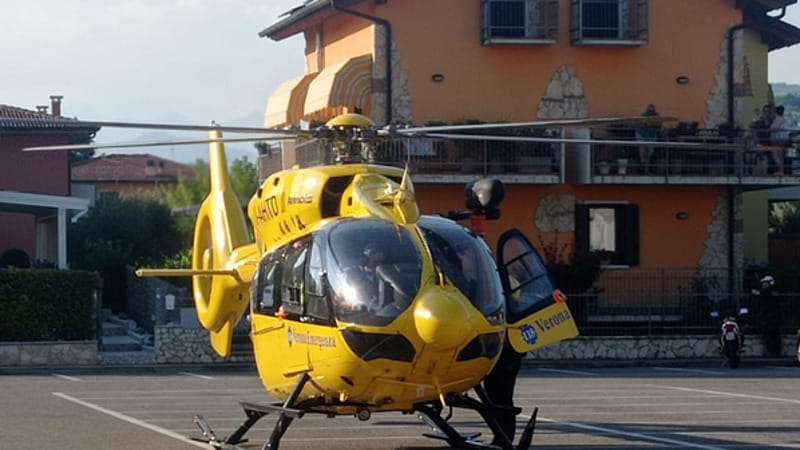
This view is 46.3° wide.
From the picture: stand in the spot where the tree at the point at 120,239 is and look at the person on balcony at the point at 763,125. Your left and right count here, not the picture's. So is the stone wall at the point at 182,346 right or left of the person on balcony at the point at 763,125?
right

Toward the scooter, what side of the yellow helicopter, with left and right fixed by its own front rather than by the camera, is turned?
left

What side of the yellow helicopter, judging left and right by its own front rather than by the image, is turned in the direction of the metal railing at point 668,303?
left

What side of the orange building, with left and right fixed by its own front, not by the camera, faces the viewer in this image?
front

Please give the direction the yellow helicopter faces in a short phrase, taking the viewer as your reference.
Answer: facing the viewer and to the right of the viewer

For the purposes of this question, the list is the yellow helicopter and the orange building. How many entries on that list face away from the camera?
0

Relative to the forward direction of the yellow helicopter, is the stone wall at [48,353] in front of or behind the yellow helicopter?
behind

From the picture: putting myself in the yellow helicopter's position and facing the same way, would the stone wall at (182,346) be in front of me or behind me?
behind

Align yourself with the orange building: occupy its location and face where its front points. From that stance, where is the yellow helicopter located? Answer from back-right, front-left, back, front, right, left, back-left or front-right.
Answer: front
